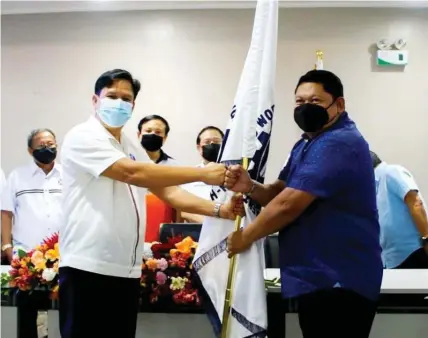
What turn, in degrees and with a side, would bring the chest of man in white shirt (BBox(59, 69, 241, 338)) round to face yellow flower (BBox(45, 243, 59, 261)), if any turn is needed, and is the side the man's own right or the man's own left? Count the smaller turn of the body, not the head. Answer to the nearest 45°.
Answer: approximately 180°

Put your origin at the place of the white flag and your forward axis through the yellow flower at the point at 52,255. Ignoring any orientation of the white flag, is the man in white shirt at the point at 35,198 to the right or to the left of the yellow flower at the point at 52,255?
right

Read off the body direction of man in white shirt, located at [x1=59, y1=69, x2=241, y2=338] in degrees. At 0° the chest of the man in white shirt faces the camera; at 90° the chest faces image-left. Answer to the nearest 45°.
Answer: approximately 315°

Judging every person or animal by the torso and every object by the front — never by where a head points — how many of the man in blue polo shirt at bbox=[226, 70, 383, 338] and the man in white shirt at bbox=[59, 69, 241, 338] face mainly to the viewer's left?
1

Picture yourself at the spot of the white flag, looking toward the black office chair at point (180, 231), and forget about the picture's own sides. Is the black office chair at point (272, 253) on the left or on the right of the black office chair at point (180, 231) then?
right

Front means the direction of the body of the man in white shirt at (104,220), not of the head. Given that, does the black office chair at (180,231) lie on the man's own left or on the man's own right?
on the man's own left

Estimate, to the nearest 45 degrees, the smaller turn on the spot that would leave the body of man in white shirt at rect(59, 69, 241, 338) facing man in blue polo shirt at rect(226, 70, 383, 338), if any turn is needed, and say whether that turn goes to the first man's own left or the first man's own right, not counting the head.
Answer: approximately 45° to the first man's own left

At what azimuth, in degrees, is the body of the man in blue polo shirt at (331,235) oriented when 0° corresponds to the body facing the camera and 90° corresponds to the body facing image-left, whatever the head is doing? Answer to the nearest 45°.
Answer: approximately 90°

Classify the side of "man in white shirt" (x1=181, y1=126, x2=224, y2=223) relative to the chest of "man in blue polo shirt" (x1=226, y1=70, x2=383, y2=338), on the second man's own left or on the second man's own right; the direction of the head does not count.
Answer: on the second man's own right
